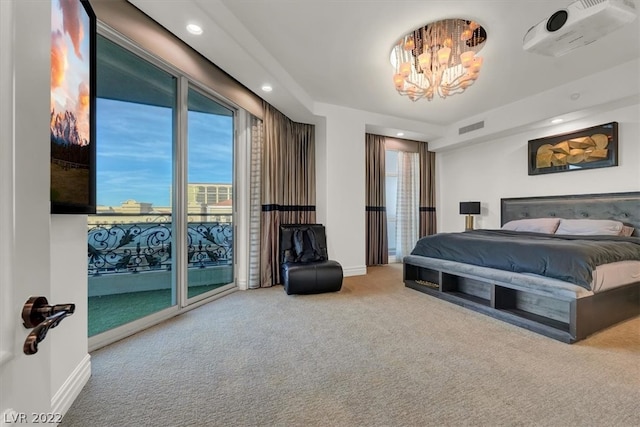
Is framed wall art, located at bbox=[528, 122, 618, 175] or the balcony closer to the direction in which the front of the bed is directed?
the balcony

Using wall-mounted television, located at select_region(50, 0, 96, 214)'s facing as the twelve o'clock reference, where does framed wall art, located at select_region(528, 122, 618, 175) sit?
framed wall art, located at select_region(528, 122, 618, 175) is roughly at 11 o'clock from wall-mounted television, located at select_region(50, 0, 96, 214).

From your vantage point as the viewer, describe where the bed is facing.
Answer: facing the viewer and to the left of the viewer

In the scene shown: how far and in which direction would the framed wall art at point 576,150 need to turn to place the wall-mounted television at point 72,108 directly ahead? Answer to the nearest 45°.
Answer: approximately 45° to its left

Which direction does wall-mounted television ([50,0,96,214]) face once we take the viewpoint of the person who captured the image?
facing the viewer and to the right of the viewer

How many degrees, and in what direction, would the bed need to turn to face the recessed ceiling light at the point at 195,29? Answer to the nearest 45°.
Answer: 0° — it already faces it

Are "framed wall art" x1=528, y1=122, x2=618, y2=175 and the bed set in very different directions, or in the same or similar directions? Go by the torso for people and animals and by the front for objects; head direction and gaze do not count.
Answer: same or similar directions

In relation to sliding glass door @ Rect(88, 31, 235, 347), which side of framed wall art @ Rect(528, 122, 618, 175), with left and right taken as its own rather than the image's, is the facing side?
front

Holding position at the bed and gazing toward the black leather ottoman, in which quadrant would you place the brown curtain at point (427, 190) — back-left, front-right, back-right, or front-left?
front-right

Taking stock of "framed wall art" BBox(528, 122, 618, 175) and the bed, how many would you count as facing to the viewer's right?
0

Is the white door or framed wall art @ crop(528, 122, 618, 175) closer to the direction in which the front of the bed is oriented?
the white door

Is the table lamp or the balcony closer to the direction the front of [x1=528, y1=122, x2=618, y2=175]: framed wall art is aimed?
the balcony

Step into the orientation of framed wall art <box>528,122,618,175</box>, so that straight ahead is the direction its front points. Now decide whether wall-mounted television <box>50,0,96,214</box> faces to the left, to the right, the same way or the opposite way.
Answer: the opposite way

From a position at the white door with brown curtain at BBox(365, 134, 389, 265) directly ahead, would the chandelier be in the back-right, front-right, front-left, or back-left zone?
front-right

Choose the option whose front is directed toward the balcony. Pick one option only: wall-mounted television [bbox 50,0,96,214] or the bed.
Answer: the bed

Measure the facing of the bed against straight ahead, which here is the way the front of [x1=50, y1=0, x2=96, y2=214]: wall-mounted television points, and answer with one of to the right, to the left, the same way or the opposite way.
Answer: the opposite way

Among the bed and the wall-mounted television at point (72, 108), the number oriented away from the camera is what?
0
